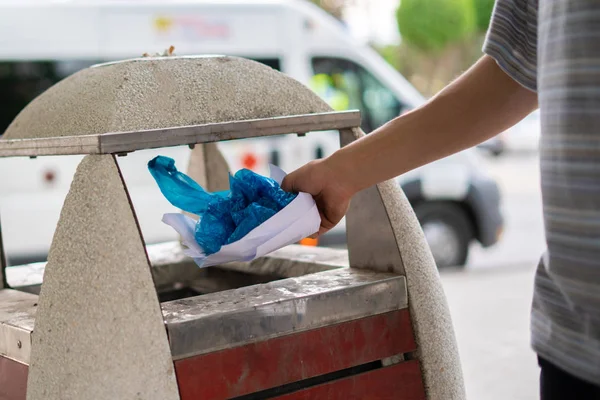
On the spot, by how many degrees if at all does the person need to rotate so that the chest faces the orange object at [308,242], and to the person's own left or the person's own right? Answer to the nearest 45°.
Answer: approximately 45° to the person's own right

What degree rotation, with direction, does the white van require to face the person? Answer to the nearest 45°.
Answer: approximately 90° to its right

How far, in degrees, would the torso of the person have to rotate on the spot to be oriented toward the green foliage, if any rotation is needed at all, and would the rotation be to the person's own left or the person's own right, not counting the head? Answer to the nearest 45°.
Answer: approximately 45° to the person's own right

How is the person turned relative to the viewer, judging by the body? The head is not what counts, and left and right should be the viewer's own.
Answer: facing away from the viewer and to the left of the viewer

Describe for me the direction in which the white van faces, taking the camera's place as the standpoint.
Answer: facing to the right of the viewer

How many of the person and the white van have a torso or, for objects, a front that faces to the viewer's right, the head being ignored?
1
